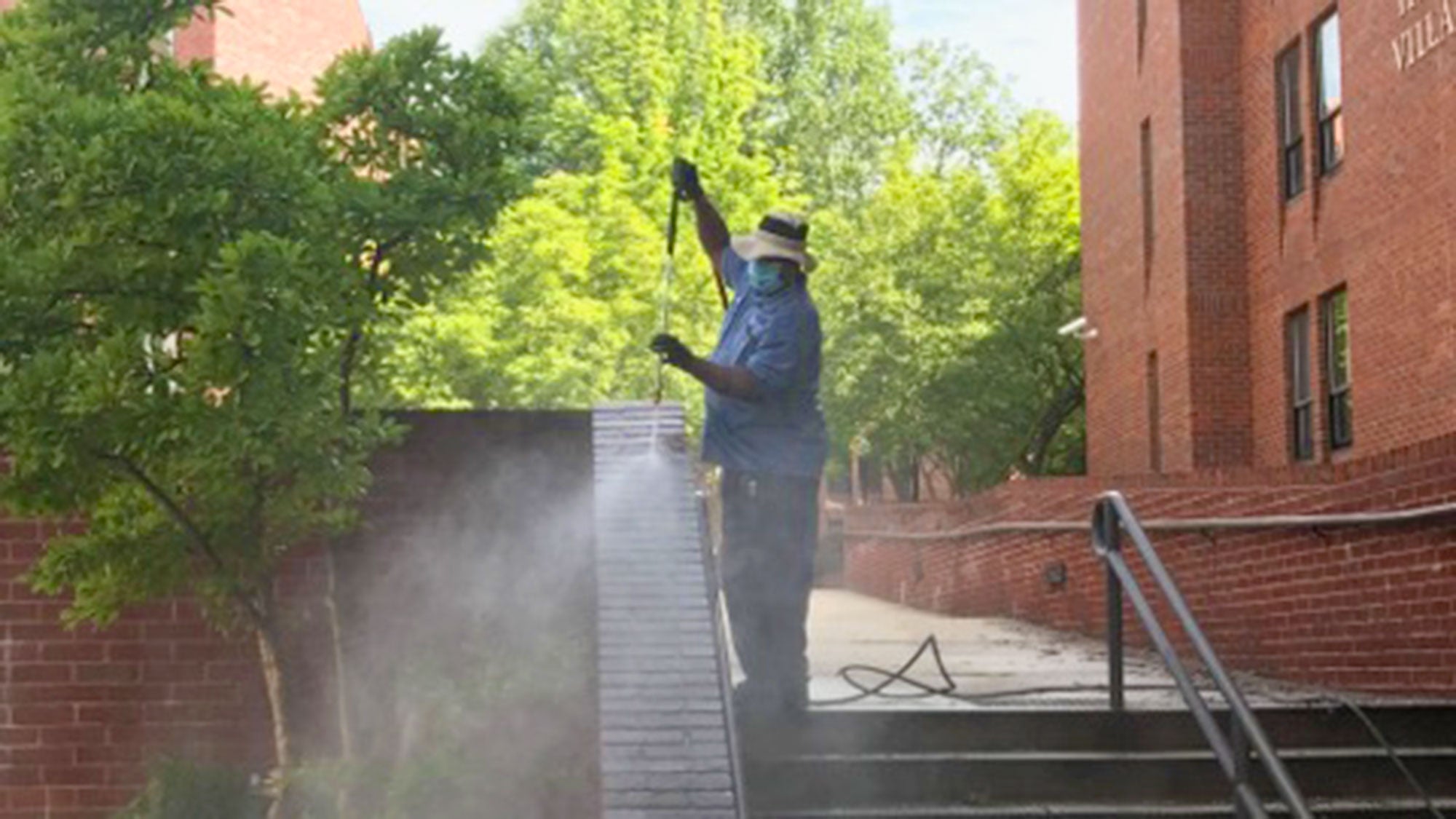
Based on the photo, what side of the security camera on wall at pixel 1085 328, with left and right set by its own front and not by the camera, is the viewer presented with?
left

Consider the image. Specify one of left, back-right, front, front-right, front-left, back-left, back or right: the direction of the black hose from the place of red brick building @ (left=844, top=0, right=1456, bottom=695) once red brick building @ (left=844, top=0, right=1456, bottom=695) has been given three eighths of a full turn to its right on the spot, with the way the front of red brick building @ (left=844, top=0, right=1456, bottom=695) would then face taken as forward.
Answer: back

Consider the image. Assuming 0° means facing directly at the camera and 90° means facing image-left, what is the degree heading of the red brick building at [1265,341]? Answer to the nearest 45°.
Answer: approximately 45°

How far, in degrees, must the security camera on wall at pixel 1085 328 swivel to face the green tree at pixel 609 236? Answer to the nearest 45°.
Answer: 0° — it already faces it

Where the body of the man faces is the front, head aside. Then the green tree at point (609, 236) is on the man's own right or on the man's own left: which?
on the man's own right

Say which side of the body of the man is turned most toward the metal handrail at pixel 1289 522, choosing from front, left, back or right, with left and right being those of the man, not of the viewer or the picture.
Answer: back

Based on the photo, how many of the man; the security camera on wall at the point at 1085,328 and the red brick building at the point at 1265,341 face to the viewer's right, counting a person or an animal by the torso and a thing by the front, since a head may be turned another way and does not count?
0

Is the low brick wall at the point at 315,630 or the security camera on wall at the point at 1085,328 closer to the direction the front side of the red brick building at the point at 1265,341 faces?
the low brick wall

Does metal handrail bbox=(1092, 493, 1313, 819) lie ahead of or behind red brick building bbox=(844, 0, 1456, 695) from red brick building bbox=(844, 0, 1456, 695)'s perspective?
ahead

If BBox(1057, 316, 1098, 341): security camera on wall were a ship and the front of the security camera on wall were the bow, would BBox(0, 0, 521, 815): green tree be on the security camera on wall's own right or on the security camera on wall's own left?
on the security camera on wall's own left

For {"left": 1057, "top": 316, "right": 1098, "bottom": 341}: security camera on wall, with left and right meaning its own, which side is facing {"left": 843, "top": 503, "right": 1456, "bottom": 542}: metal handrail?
left

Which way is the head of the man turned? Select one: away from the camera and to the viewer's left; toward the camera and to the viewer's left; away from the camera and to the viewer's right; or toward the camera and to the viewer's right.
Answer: toward the camera and to the viewer's left

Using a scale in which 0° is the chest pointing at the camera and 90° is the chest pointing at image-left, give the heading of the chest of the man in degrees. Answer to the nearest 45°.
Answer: approximately 45°

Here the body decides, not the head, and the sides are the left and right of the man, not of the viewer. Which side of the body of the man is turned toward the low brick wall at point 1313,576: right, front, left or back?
back

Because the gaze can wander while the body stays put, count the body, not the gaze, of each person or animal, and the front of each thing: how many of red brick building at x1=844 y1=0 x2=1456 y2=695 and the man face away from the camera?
0

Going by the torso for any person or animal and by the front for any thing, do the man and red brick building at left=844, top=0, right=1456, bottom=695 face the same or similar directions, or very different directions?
same or similar directions
